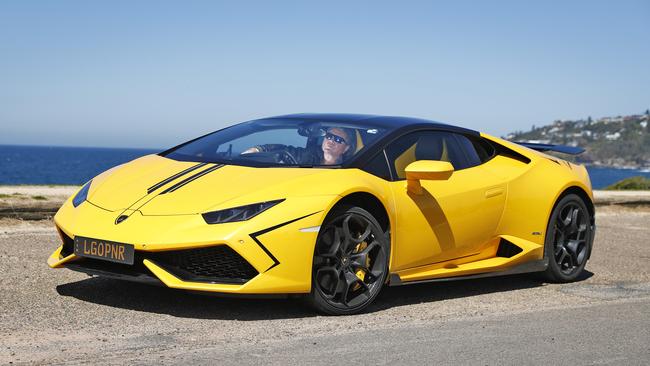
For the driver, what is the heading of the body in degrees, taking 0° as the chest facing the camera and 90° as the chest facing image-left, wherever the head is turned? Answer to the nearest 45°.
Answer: approximately 45°

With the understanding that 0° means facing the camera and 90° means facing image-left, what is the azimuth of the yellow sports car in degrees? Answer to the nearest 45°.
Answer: approximately 45°
